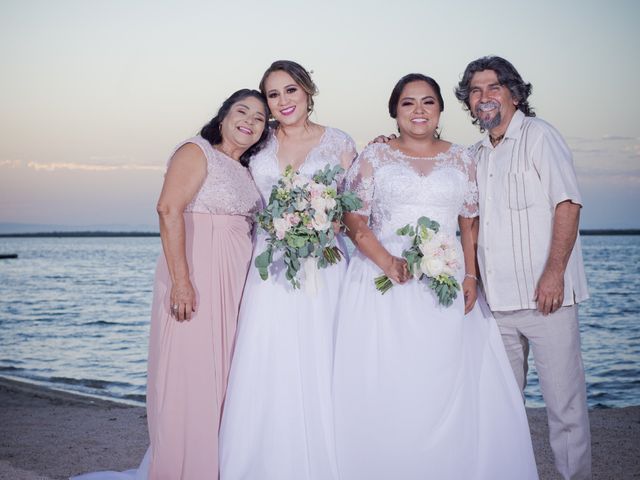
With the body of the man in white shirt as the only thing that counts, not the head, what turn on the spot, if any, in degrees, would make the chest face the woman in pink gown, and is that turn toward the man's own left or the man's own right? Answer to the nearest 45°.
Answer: approximately 45° to the man's own right

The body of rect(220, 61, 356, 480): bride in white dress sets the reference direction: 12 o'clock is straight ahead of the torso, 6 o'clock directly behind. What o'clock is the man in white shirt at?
The man in white shirt is roughly at 9 o'clock from the bride in white dress.

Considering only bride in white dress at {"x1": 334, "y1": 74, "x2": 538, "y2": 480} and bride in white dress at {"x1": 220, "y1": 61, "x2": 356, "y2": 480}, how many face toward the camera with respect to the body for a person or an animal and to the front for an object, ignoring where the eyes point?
2

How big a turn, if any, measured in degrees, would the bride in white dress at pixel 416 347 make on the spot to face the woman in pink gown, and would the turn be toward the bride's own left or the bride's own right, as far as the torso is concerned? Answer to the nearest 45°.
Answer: approximately 90° to the bride's own right

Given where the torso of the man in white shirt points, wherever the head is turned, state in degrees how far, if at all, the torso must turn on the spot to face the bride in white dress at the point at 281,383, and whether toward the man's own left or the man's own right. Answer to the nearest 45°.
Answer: approximately 45° to the man's own right

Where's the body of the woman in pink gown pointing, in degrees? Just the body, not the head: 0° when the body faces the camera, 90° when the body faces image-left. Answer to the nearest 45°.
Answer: approximately 315°
